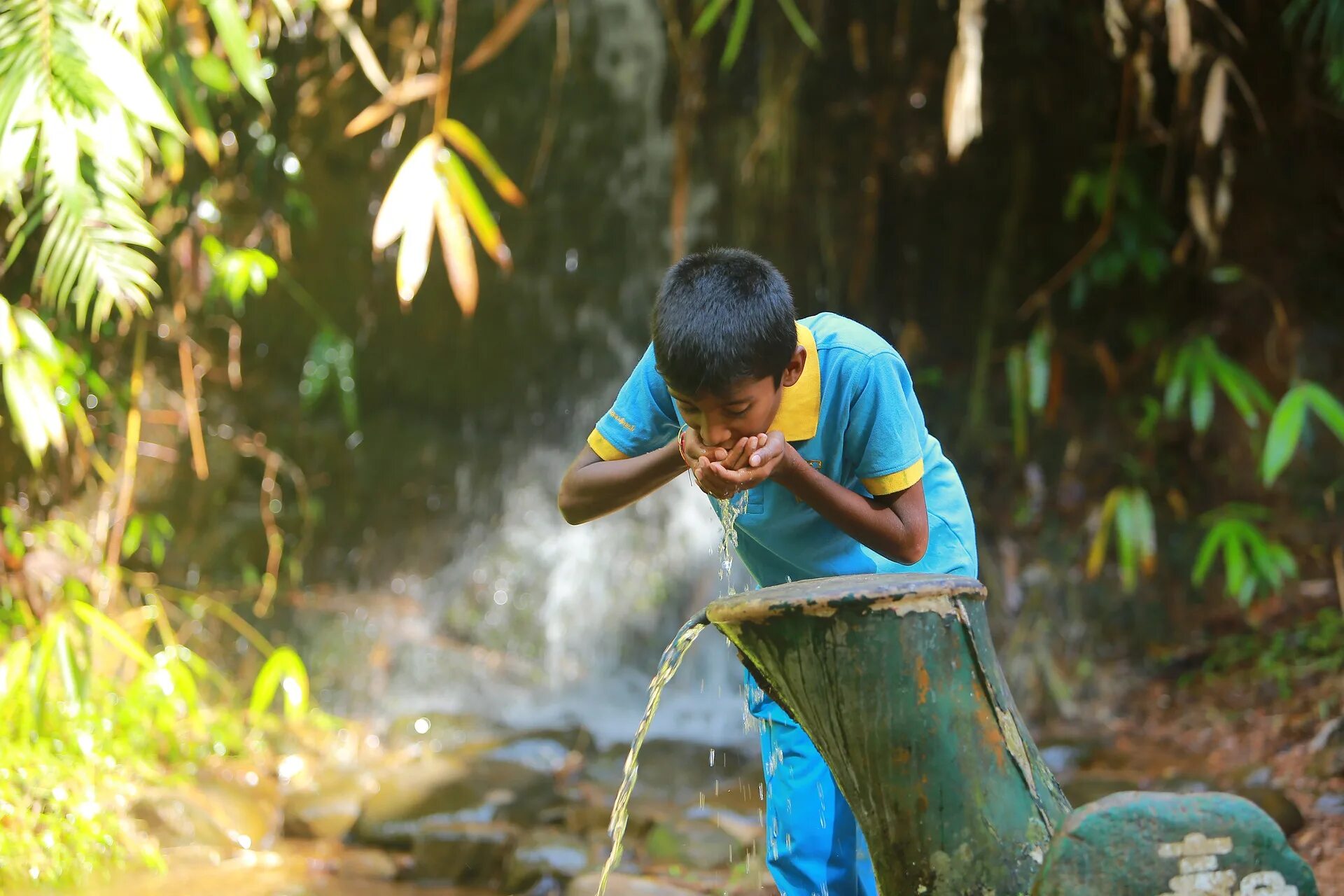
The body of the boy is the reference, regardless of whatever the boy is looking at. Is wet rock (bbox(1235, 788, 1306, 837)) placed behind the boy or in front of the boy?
behind

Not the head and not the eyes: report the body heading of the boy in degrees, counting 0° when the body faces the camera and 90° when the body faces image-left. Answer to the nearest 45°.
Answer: approximately 45°

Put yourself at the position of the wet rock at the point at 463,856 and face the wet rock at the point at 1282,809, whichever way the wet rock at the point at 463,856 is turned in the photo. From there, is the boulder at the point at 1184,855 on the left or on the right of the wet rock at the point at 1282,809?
right

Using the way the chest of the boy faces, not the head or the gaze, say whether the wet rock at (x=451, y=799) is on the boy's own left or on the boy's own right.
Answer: on the boy's own right

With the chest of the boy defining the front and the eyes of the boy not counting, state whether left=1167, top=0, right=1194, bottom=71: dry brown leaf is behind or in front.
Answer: behind

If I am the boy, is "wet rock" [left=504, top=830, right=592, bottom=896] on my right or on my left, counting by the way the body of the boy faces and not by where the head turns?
on my right

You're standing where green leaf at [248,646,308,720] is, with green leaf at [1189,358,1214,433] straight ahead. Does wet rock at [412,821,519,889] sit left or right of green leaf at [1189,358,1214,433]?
right
